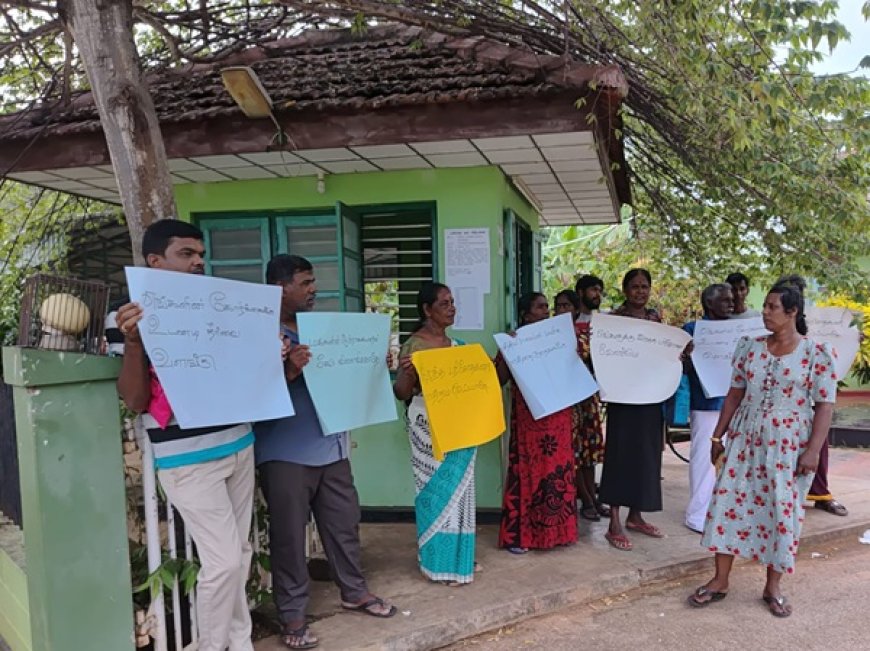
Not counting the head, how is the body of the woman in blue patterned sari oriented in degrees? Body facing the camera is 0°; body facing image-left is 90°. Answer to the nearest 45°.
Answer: approximately 315°

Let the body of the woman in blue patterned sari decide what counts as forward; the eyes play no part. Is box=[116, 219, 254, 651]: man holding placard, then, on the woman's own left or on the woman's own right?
on the woman's own right

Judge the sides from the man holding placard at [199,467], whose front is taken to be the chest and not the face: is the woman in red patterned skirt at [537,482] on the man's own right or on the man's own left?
on the man's own left

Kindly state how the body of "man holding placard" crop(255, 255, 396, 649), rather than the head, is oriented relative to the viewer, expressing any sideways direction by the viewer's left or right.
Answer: facing the viewer and to the right of the viewer

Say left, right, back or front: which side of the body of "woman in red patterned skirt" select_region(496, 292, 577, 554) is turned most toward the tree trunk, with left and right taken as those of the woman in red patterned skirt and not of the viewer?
right

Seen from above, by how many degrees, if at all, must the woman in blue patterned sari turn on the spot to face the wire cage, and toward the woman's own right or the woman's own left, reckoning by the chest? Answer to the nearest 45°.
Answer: approximately 90° to the woman's own right

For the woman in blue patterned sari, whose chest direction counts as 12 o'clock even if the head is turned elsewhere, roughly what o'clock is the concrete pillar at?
The concrete pillar is roughly at 3 o'clock from the woman in blue patterned sari.

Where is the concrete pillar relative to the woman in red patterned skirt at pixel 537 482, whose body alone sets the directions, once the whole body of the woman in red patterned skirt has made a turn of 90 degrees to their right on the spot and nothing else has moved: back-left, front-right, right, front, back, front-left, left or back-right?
front

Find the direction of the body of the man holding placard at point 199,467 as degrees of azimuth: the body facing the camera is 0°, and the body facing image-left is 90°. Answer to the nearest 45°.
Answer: approximately 315°

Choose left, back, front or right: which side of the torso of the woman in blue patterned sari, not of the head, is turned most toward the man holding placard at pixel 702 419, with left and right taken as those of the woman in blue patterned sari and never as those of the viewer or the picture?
left

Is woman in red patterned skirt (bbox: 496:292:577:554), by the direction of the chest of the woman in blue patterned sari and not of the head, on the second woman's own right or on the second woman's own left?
on the second woman's own left

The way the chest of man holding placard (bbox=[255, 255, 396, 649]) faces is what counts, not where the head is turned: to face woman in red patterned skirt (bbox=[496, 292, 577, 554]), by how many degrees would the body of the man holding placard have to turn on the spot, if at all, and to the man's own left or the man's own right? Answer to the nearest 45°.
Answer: approximately 90° to the man's own left

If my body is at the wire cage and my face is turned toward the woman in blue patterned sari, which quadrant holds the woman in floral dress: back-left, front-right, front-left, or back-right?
front-right

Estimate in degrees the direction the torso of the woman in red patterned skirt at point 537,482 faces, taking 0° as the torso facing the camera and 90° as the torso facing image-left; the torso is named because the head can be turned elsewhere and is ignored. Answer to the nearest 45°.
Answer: approximately 315°
